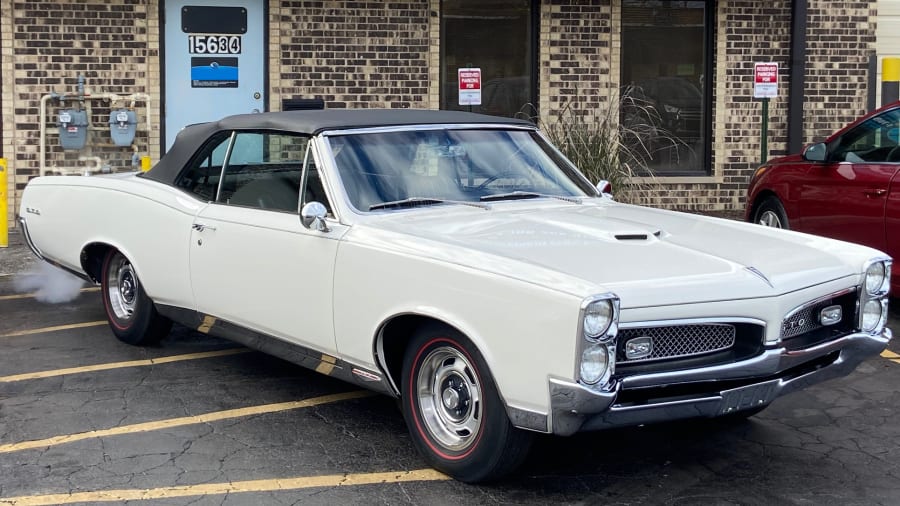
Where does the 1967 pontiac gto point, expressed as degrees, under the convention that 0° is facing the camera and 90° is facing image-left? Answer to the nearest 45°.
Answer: approximately 315°

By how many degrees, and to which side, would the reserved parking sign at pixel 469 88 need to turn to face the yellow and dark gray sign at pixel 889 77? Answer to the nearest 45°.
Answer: approximately 135° to its left

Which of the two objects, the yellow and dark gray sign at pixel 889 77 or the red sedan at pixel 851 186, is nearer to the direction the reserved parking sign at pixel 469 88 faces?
the red sedan

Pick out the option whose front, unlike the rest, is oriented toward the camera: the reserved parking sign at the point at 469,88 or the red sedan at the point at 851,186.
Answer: the reserved parking sign

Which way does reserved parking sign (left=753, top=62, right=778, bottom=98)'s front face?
toward the camera

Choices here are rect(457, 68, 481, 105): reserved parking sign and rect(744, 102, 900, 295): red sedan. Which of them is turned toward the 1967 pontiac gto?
the reserved parking sign

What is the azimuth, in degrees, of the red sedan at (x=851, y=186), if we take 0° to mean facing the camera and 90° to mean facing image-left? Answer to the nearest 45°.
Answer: approximately 135°

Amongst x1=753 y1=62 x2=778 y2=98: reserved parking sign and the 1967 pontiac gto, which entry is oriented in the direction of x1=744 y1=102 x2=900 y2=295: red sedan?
the reserved parking sign

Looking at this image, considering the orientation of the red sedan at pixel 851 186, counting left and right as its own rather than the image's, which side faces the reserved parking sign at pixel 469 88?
front

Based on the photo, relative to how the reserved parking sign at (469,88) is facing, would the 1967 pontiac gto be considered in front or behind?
in front

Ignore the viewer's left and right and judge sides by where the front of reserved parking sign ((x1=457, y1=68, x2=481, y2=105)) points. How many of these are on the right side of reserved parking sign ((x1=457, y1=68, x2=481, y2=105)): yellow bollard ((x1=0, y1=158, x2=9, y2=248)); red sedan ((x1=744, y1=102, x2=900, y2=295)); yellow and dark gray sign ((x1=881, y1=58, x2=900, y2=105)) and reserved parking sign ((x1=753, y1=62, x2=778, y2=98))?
1

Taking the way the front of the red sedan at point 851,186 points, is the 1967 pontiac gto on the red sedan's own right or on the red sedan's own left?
on the red sedan's own left

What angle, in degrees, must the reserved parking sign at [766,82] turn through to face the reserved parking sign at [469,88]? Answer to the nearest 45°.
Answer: approximately 45° to its right

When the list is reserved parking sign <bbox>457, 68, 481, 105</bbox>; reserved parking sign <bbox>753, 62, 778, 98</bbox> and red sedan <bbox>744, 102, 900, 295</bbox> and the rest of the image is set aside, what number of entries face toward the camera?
2

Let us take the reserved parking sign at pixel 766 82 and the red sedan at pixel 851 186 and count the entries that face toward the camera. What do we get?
1

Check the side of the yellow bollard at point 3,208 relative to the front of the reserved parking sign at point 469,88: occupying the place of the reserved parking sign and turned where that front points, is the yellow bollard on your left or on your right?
on your right

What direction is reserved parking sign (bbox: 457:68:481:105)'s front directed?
toward the camera

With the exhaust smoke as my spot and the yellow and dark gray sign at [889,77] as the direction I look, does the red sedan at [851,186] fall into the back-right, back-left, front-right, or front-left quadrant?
front-right
